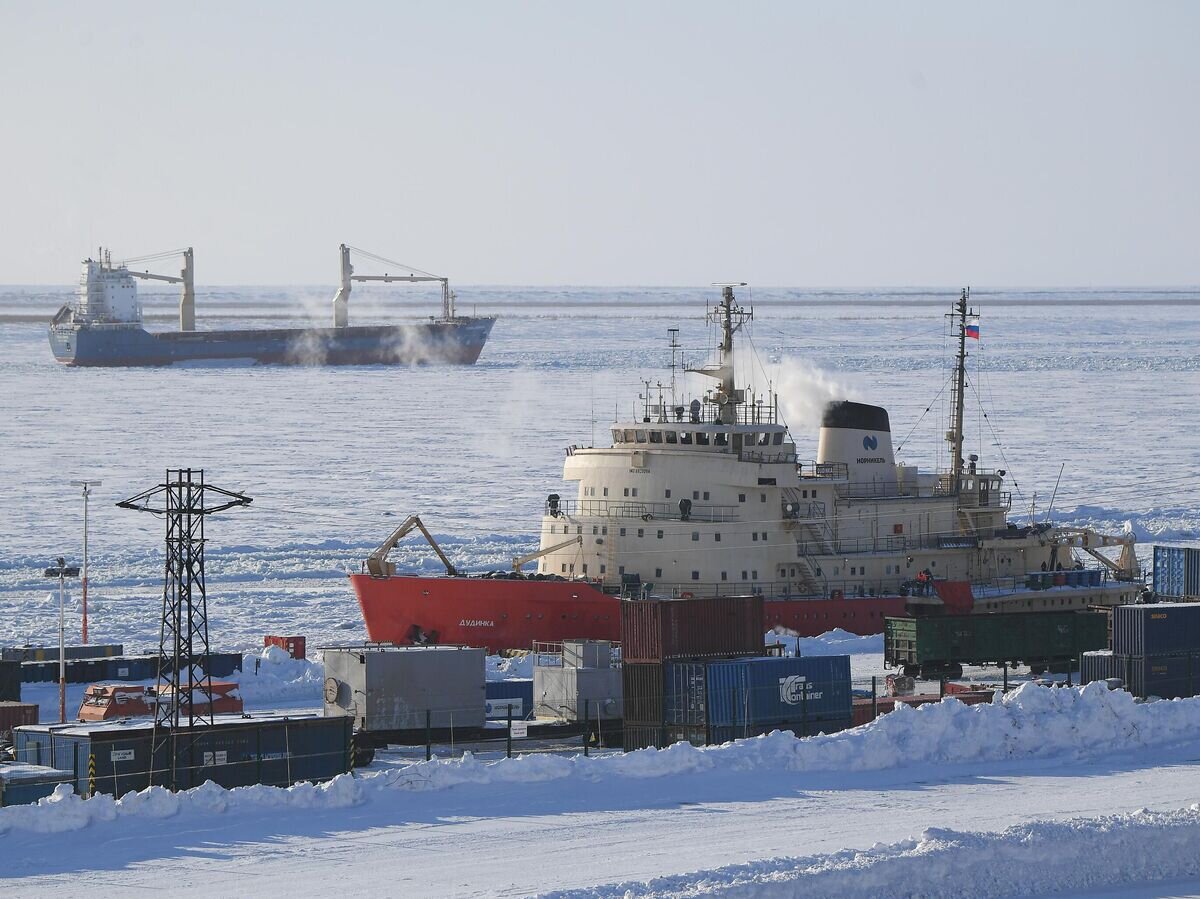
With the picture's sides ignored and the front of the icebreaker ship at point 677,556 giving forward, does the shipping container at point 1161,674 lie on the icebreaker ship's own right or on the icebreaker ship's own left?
on the icebreaker ship's own left

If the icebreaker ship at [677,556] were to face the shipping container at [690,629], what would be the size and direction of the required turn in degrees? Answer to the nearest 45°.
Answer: approximately 45° to its left

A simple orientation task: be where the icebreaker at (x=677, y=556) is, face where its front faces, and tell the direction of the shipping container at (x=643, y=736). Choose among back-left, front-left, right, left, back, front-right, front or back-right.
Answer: front-left

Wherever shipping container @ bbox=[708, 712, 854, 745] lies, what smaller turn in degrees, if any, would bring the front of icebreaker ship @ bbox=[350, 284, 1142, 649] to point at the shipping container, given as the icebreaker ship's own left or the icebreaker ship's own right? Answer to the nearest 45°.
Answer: approximately 45° to the icebreaker ship's own left

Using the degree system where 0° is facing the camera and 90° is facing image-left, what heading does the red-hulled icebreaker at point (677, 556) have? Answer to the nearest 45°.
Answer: approximately 45°

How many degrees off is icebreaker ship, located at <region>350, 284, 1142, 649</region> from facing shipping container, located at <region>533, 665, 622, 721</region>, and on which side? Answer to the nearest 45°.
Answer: approximately 45° to its left

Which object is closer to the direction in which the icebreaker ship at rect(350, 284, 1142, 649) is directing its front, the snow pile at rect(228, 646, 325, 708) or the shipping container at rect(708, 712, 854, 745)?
the snow pile
